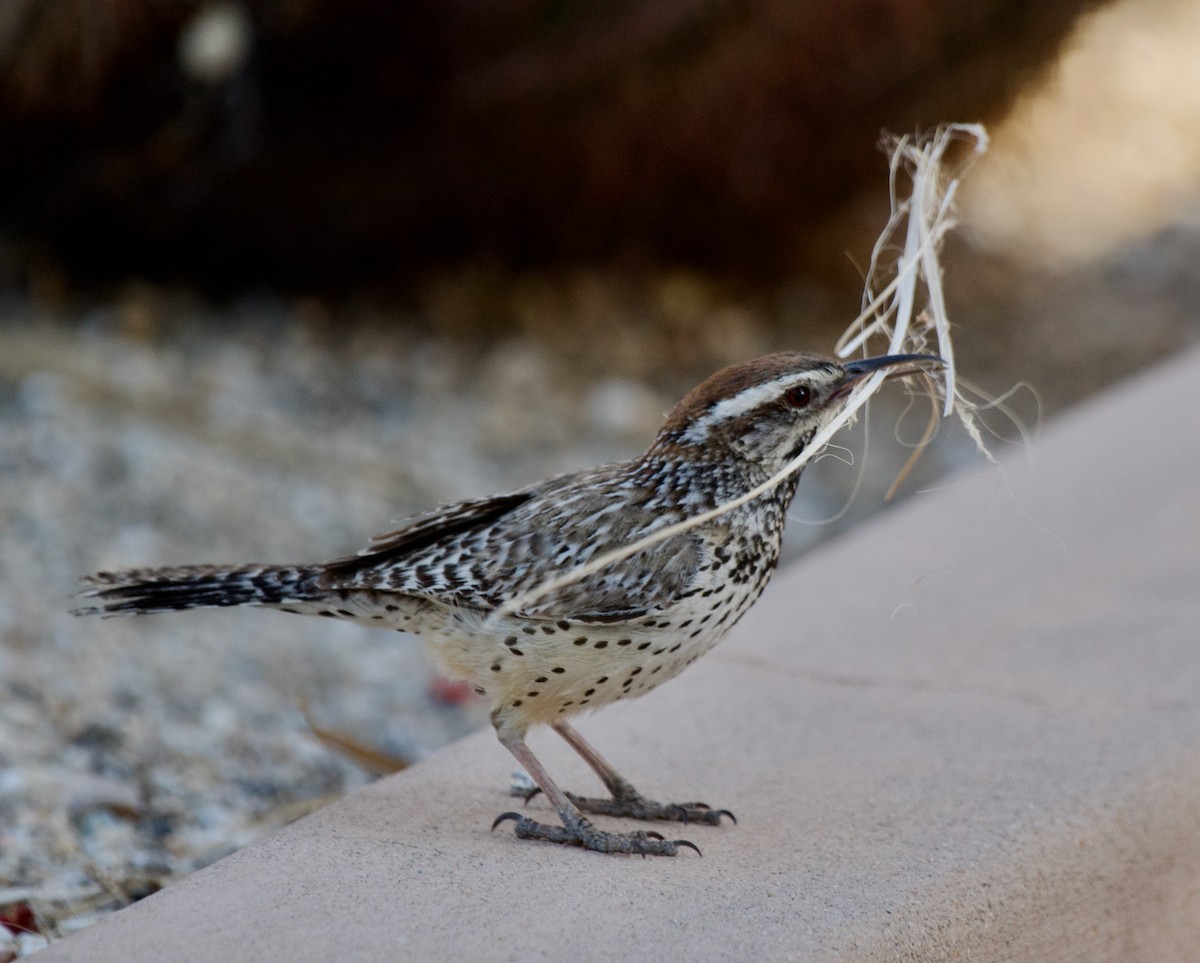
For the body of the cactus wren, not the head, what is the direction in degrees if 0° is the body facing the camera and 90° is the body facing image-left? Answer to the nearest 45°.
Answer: approximately 270°
